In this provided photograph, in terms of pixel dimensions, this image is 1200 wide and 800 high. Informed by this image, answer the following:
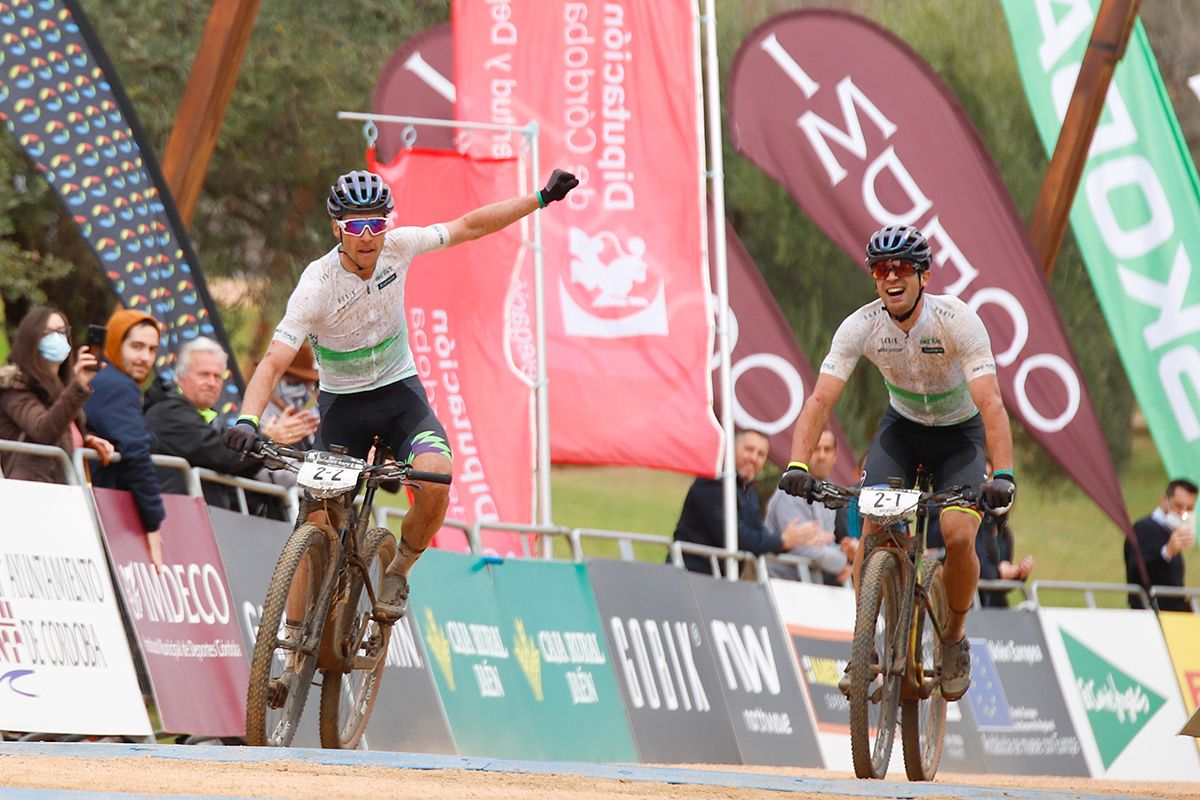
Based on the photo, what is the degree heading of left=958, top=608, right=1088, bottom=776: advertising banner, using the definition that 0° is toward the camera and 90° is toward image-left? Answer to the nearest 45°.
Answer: approximately 0°

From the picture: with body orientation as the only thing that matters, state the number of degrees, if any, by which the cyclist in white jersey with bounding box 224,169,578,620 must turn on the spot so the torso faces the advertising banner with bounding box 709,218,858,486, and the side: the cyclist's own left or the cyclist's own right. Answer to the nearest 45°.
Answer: approximately 135° to the cyclist's own left

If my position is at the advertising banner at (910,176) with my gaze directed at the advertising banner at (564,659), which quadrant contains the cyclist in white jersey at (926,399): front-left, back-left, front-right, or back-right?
front-left

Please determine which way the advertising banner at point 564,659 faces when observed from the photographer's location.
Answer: facing the viewer

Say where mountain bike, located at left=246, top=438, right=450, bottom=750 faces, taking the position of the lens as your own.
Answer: facing the viewer and to the left of the viewer

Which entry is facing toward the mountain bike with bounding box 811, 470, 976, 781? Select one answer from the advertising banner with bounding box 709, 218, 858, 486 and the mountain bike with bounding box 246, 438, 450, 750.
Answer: the advertising banner

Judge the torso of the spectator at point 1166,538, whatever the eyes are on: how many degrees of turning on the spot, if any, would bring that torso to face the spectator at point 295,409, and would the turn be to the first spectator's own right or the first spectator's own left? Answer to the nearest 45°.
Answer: approximately 90° to the first spectator's own right

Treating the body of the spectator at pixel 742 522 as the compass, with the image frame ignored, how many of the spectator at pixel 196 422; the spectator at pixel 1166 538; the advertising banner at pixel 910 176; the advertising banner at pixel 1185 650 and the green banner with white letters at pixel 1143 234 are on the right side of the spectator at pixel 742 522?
1

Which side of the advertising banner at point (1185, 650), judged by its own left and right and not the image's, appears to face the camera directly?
front

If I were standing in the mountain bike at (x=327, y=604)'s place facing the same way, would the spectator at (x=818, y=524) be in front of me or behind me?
behind

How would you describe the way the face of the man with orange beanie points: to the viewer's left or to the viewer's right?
to the viewer's right

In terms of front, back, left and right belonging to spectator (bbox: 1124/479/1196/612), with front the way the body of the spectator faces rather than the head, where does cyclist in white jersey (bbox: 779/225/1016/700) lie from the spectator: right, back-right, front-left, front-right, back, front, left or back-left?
front-right

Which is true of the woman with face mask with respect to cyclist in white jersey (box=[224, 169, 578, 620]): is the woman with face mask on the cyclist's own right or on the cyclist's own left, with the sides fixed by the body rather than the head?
on the cyclist's own right
